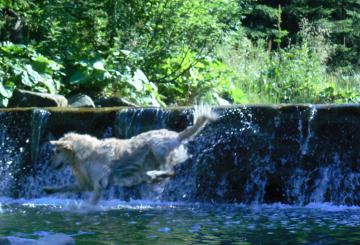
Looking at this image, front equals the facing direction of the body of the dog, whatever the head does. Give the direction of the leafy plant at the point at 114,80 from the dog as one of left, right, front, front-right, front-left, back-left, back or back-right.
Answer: right

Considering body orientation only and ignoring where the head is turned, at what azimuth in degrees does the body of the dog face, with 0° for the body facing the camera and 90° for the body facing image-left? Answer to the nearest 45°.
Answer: approximately 90°

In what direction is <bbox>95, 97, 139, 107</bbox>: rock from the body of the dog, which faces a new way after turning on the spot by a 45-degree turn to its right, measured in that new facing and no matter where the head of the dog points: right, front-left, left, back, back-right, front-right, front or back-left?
front-right

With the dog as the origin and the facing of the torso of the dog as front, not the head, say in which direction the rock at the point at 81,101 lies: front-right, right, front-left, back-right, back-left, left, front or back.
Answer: right

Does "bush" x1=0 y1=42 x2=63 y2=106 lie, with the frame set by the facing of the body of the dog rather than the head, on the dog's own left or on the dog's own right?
on the dog's own right

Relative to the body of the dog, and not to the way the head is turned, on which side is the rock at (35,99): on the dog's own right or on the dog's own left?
on the dog's own right

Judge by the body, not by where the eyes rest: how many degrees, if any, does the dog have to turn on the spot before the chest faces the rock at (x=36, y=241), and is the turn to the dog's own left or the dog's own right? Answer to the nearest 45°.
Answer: approximately 90° to the dog's own left

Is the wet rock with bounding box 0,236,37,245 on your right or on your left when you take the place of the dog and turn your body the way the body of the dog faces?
on your left
